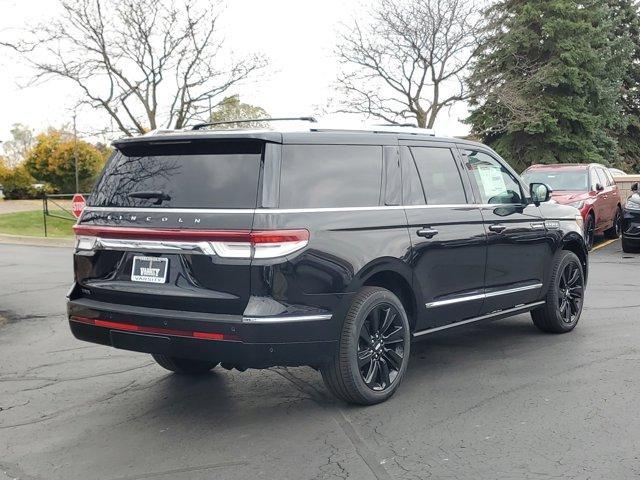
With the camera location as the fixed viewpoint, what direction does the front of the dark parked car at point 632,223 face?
facing the viewer and to the left of the viewer

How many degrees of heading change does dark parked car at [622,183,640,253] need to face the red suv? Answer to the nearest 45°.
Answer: approximately 90° to its right

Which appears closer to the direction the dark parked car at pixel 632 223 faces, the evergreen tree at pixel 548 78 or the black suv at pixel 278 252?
the black suv

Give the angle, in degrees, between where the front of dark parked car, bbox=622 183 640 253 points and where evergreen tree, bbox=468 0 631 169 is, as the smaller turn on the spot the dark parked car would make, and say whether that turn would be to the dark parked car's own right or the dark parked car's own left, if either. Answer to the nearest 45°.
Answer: approximately 135° to the dark parked car's own right

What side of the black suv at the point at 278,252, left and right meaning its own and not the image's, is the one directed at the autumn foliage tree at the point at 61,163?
left

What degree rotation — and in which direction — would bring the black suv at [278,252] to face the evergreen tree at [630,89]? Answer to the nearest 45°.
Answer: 0° — it already faces it

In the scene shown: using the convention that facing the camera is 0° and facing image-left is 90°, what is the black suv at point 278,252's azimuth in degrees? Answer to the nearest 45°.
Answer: approximately 225°

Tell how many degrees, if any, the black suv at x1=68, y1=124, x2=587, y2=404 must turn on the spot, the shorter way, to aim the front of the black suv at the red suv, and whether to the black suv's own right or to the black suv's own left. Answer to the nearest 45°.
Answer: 0° — it already faces it

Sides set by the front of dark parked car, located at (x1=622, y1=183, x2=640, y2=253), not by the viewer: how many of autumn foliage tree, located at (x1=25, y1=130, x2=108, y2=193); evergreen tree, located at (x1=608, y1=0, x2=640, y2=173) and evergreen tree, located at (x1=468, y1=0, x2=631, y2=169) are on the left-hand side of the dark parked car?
0
